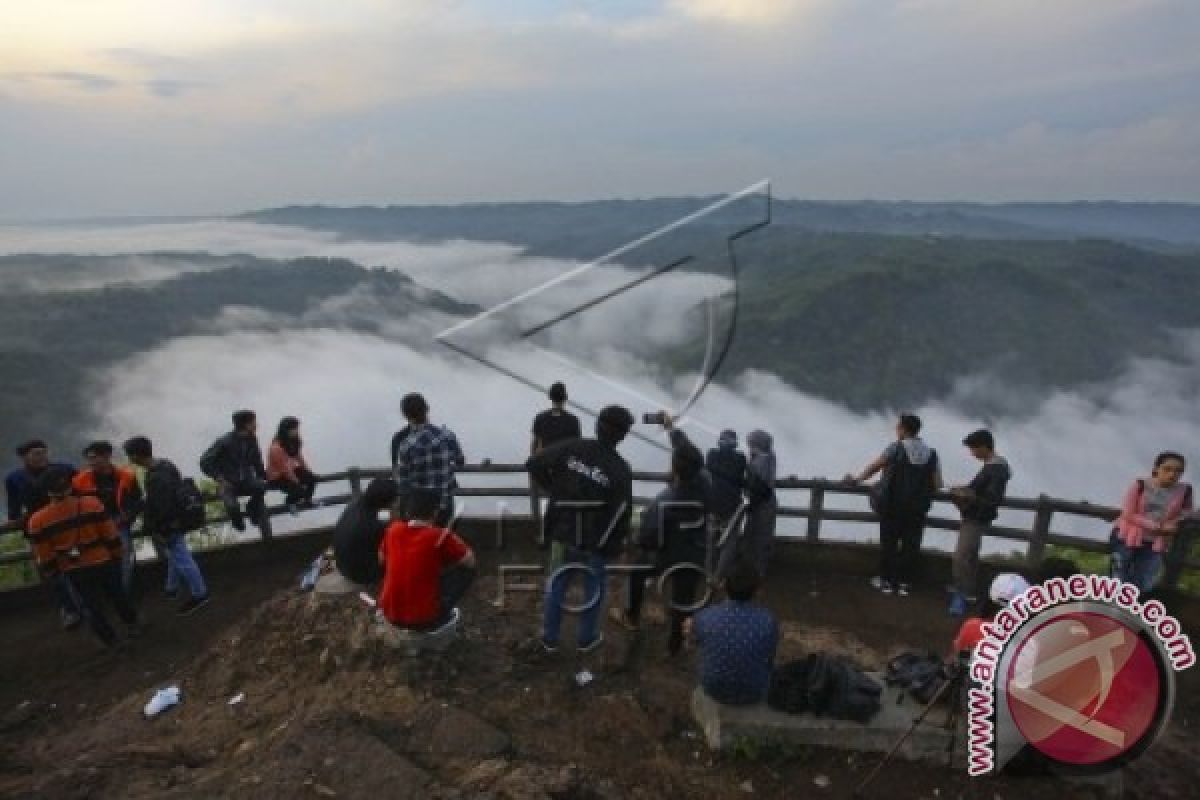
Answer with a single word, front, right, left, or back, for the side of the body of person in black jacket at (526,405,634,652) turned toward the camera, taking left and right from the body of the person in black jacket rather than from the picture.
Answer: back

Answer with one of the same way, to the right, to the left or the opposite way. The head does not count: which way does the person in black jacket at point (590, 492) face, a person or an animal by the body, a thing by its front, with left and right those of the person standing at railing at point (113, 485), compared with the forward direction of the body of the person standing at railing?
the opposite way

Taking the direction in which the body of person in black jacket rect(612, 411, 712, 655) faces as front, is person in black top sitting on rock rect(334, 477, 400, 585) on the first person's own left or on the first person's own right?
on the first person's own left

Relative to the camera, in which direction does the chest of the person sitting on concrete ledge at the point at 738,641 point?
away from the camera

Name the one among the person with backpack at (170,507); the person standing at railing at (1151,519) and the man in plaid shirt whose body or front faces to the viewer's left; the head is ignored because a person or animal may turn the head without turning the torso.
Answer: the person with backpack

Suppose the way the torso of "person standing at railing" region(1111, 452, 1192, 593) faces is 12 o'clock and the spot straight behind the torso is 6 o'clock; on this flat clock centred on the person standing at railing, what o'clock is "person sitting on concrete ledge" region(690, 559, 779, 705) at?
The person sitting on concrete ledge is roughly at 1 o'clock from the person standing at railing.

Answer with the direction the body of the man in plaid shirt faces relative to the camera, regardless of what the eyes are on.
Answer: away from the camera

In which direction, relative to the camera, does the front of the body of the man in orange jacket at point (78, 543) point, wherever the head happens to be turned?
away from the camera

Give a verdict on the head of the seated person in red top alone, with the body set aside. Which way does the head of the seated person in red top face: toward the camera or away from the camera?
away from the camera

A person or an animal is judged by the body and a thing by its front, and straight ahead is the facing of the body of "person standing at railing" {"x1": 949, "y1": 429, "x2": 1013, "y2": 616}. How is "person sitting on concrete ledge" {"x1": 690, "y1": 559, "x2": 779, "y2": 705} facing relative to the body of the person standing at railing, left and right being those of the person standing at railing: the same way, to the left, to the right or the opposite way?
to the right

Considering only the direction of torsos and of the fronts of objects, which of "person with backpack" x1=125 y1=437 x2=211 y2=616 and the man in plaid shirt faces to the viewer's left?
the person with backpack

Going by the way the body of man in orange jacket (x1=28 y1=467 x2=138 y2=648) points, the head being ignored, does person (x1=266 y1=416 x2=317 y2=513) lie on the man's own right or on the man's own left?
on the man's own right

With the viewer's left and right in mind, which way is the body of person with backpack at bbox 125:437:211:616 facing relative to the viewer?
facing to the left of the viewer
